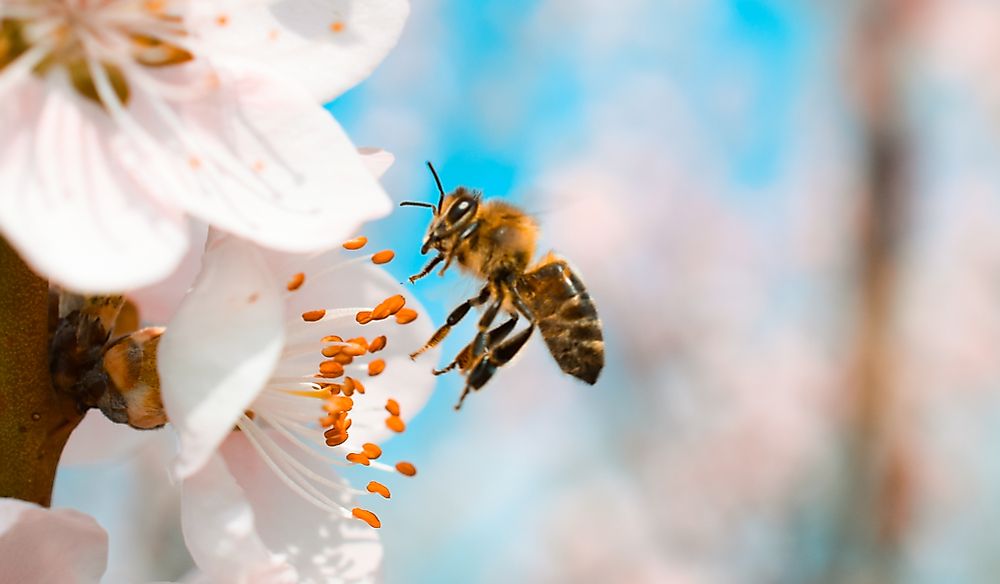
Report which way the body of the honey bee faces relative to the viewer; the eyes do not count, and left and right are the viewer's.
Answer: facing to the left of the viewer
